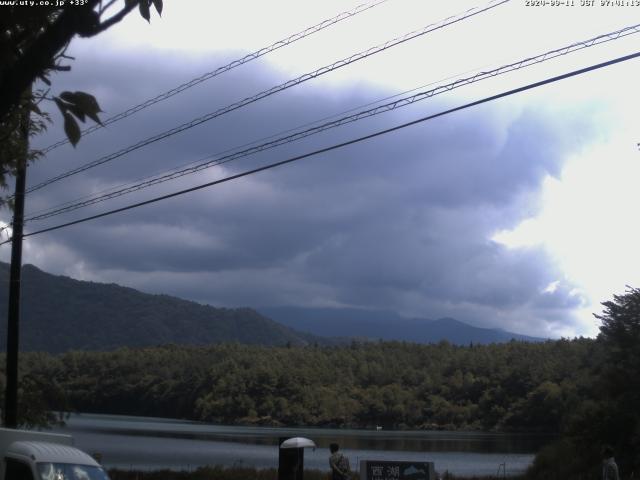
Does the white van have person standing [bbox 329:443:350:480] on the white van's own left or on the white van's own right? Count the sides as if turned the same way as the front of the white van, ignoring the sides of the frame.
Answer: on the white van's own left

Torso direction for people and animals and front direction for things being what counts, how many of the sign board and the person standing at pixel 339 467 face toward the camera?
1

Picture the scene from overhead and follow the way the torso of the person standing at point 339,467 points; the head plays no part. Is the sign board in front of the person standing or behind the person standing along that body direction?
behind

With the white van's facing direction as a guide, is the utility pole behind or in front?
behind

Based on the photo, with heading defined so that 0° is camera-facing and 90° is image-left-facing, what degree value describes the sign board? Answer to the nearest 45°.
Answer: approximately 0°

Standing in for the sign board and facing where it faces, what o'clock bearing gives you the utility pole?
The utility pole is roughly at 4 o'clock from the sign board.

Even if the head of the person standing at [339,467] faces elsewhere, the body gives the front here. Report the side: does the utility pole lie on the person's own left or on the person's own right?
on the person's own left

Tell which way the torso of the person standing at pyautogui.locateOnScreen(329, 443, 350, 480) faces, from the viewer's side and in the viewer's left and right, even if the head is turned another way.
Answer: facing away from the viewer

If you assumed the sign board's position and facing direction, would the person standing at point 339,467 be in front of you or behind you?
behind

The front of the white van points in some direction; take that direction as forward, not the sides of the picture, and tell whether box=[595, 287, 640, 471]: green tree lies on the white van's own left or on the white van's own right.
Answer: on the white van's own left

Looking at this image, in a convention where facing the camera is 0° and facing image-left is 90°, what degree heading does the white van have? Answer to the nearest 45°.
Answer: approximately 315°

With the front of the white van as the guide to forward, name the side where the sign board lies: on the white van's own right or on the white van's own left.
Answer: on the white van's own left
